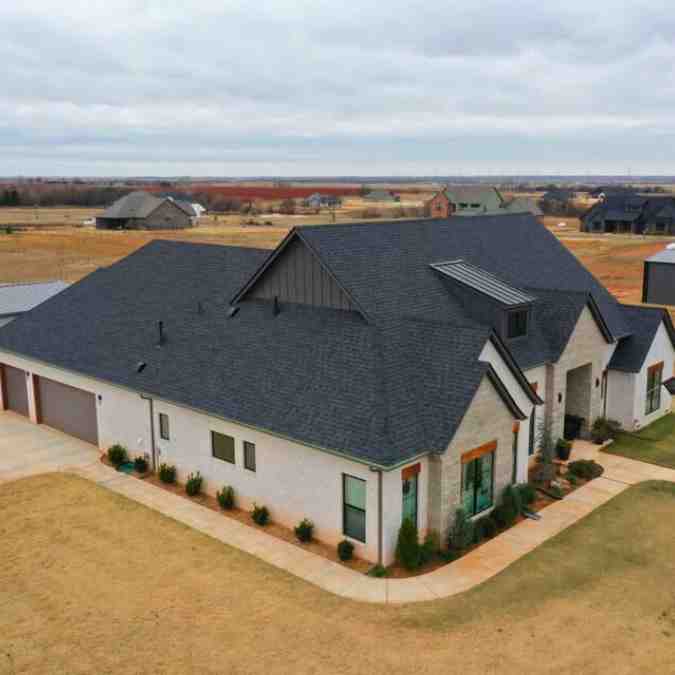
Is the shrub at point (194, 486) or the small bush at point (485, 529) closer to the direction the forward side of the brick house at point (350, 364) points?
the small bush

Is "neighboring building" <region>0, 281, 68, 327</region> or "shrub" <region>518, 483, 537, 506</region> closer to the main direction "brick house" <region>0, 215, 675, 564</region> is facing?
the shrub

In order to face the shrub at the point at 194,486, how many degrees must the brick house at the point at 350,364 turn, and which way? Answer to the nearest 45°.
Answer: approximately 90° to its right

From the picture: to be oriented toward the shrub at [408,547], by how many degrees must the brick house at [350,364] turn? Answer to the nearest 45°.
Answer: approximately 45° to its right

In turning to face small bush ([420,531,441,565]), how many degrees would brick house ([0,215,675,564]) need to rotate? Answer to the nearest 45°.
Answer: approximately 45° to its right

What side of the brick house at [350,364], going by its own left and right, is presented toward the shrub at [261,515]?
right

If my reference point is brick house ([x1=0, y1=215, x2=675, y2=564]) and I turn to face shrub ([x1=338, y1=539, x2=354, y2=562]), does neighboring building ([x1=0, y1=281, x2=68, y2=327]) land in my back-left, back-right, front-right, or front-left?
back-right

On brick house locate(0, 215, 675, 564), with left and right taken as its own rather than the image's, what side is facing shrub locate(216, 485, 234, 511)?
right

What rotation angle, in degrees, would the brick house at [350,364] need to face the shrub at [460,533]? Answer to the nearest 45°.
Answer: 0° — it already faces it

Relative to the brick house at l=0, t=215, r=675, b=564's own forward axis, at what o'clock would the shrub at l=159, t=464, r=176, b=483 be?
The shrub is roughly at 4 o'clock from the brick house.

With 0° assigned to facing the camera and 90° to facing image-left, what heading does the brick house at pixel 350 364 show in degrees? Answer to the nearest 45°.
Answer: approximately 315°

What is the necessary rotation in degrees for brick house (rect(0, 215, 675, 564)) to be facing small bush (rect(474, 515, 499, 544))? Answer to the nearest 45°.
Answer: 0° — it already faces it

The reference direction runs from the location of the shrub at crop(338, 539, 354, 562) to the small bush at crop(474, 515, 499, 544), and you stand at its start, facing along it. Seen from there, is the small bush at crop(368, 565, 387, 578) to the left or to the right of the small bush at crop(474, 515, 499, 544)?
right

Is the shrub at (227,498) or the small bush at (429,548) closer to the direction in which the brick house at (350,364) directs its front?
the small bush

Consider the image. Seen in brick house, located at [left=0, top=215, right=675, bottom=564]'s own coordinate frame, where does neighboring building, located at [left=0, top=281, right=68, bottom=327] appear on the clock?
The neighboring building is roughly at 6 o'clock from the brick house.

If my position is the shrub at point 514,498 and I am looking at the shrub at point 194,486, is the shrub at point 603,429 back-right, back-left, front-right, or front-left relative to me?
back-right

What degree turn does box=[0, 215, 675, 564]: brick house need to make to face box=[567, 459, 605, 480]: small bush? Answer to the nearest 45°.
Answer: approximately 45° to its left

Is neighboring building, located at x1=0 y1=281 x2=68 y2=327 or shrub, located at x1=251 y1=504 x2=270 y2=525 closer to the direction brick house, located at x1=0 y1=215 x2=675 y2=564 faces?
the shrub

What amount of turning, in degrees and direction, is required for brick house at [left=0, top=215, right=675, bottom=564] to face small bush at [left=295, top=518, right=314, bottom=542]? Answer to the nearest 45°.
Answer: approximately 45° to its right
